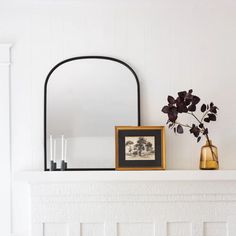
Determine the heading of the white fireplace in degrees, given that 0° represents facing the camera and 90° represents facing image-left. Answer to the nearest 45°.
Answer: approximately 0°

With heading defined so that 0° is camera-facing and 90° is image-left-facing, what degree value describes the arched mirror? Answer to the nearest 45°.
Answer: approximately 0°
